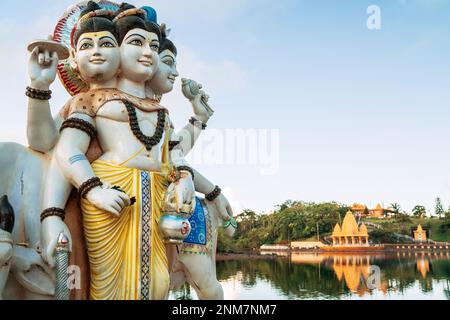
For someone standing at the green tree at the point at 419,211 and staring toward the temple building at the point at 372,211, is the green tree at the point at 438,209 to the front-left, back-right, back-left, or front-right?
back-right

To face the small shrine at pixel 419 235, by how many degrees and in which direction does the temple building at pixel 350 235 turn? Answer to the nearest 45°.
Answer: approximately 135° to its left

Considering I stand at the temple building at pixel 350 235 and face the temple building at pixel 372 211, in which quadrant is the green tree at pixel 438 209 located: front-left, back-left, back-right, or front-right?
front-right

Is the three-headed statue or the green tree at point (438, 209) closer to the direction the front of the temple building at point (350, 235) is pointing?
the three-headed statue

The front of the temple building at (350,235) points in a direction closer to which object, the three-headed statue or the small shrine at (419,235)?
the three-headed statue

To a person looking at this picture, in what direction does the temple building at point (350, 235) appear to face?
facing the viewer

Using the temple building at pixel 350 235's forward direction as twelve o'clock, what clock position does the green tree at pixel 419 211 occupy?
The green tree is roughly at 7 o'clock from the temple building.

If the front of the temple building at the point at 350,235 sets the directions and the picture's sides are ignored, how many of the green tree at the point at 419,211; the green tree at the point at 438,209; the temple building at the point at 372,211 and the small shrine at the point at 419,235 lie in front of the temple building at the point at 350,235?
0

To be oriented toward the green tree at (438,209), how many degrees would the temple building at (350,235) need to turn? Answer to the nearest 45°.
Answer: approximately 135° to its left

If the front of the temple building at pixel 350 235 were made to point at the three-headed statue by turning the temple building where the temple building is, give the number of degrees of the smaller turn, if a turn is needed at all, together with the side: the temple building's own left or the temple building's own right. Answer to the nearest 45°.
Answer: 0° — it already faces it

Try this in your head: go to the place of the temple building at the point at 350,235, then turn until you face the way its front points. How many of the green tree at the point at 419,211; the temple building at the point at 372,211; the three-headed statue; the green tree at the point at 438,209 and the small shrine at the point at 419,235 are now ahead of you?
1

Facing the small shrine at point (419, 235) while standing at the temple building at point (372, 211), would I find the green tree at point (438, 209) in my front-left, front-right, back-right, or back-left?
front-left
